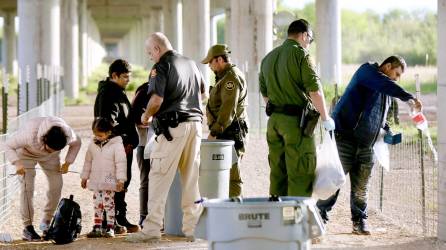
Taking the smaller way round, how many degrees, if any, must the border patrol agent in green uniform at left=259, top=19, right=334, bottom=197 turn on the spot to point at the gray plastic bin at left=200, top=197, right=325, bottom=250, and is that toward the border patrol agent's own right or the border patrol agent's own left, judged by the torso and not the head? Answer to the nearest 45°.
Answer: approximately 135° to the border patrol agent's own right

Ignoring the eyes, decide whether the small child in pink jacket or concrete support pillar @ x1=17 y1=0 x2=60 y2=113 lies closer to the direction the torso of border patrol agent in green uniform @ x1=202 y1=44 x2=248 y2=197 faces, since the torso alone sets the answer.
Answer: the small child in pink jacket

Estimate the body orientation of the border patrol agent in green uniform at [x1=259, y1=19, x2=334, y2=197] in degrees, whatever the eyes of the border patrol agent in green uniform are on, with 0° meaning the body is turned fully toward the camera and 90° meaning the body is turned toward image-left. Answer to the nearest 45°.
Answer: approximately 225°

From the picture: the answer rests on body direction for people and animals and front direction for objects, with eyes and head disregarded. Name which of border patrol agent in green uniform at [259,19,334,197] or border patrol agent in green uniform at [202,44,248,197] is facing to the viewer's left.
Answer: border patrol agent in green uniform at [202,44,248,197]

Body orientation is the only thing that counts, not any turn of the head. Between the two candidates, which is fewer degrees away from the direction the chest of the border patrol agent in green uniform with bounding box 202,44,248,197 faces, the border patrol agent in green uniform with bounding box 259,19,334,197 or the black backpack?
the black backpack

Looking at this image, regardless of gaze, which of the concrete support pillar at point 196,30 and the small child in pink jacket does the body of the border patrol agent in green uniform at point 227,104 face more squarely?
the small child in pink jacket
